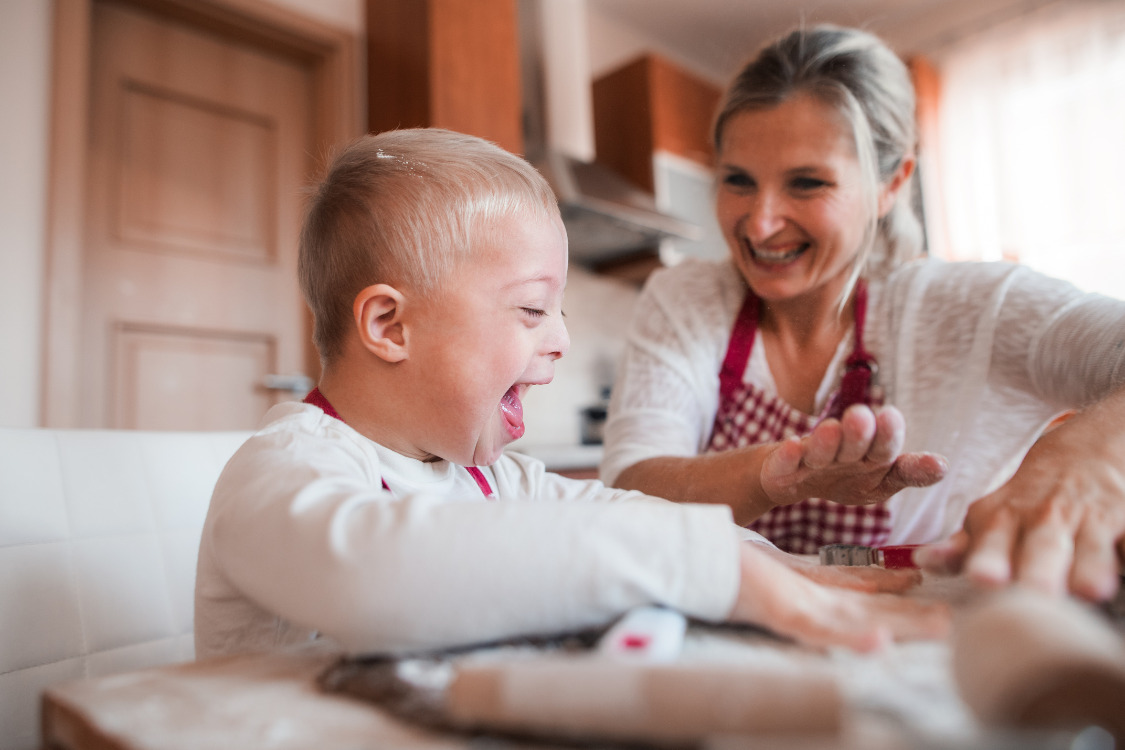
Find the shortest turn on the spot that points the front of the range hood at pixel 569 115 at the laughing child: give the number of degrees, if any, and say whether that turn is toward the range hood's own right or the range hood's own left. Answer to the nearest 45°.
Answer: approximately 45° to the range hood's own right

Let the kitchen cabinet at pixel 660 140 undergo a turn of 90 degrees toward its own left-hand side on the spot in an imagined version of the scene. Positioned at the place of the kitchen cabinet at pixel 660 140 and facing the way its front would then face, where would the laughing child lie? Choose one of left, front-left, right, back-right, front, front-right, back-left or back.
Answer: back-right

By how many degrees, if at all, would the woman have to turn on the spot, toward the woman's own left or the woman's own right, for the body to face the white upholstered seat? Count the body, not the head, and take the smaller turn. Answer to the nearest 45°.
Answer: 0° — they already face it

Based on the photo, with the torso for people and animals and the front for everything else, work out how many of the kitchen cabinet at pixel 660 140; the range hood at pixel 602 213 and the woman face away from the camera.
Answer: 0

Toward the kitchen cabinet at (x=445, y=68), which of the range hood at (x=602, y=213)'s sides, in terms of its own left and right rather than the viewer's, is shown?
right

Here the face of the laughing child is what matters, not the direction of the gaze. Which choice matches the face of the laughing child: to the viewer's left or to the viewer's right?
to the viewer's right

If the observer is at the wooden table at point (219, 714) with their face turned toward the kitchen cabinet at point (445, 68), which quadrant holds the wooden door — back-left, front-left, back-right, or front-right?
front-left

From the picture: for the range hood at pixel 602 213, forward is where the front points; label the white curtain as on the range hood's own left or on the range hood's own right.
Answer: on the range hood's own left

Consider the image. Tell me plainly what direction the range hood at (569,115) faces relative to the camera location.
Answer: facing the viewer and to the right of the viewer

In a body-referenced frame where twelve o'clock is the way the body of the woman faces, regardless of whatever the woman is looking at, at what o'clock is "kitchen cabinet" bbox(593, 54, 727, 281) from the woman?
The kitchen cabinet is roughly at 4 o'clock from the woman.

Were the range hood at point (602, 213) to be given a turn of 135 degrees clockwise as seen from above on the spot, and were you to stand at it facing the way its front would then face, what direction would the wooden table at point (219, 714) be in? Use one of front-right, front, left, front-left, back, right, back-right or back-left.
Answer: left
